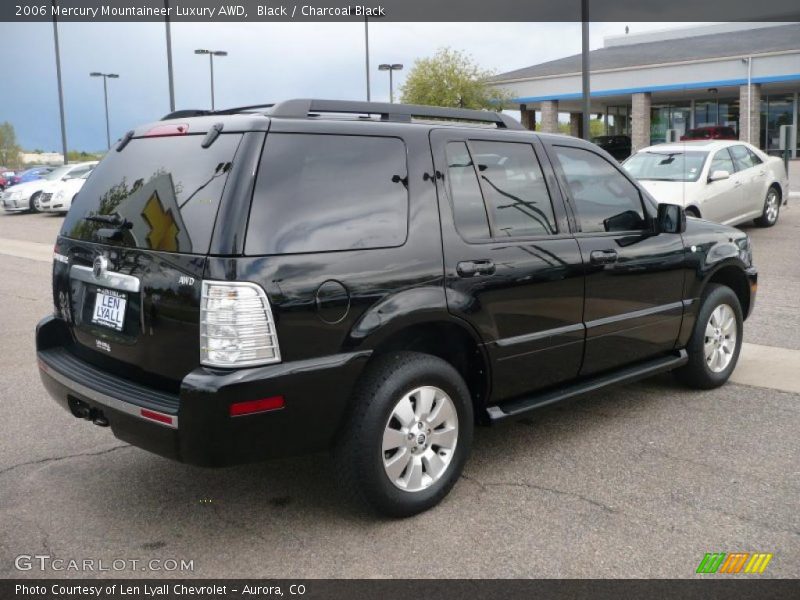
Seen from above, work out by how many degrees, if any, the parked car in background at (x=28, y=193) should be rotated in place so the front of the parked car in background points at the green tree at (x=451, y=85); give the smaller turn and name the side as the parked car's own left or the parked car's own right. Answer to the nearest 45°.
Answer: approximately 180°

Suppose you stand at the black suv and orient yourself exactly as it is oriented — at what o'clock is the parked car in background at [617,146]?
The parked car in background is roughly at 11 o'clock from the black suv.

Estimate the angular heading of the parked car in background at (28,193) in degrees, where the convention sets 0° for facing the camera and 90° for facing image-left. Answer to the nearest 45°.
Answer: approximately 45°

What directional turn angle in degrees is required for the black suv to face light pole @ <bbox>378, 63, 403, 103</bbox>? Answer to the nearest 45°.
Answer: approximately 45° to its left

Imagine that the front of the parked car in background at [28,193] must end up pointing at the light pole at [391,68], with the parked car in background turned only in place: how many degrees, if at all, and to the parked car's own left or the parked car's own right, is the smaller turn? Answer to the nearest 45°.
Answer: approximately 180°

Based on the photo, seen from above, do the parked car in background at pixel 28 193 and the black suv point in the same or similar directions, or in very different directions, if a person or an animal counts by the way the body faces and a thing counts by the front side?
very different directions

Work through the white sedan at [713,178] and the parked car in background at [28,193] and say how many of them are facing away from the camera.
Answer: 0

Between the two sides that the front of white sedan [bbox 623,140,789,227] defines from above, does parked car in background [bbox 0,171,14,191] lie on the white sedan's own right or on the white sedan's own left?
on the white sedan's own right

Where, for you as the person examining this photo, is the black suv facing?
facing away from the viewer and to the right of the viewer
